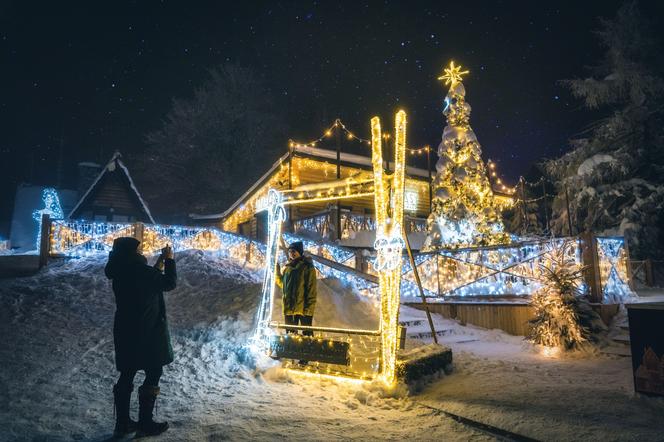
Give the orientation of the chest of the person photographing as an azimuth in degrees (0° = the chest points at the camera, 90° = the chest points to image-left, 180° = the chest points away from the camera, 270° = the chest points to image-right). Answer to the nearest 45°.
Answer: approximately 225°

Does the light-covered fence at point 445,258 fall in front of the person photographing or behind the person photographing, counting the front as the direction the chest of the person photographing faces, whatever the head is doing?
in front

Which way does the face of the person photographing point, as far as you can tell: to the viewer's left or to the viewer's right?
to the viewer's right

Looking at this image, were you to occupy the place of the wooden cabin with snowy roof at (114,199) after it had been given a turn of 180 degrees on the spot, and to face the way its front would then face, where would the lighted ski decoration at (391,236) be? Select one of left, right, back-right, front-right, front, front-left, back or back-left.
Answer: back

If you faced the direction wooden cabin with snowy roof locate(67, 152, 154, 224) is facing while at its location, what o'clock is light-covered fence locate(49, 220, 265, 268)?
The light-covered fence is roughly at 12 o'clock from the wooden cabin with snowy roof.

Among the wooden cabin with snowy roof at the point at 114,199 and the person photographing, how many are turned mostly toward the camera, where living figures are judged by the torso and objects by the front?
1

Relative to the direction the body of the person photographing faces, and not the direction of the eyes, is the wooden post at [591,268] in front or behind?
in front

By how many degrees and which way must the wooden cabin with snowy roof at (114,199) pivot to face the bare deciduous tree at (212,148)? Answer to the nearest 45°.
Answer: approximately 135° to its left
